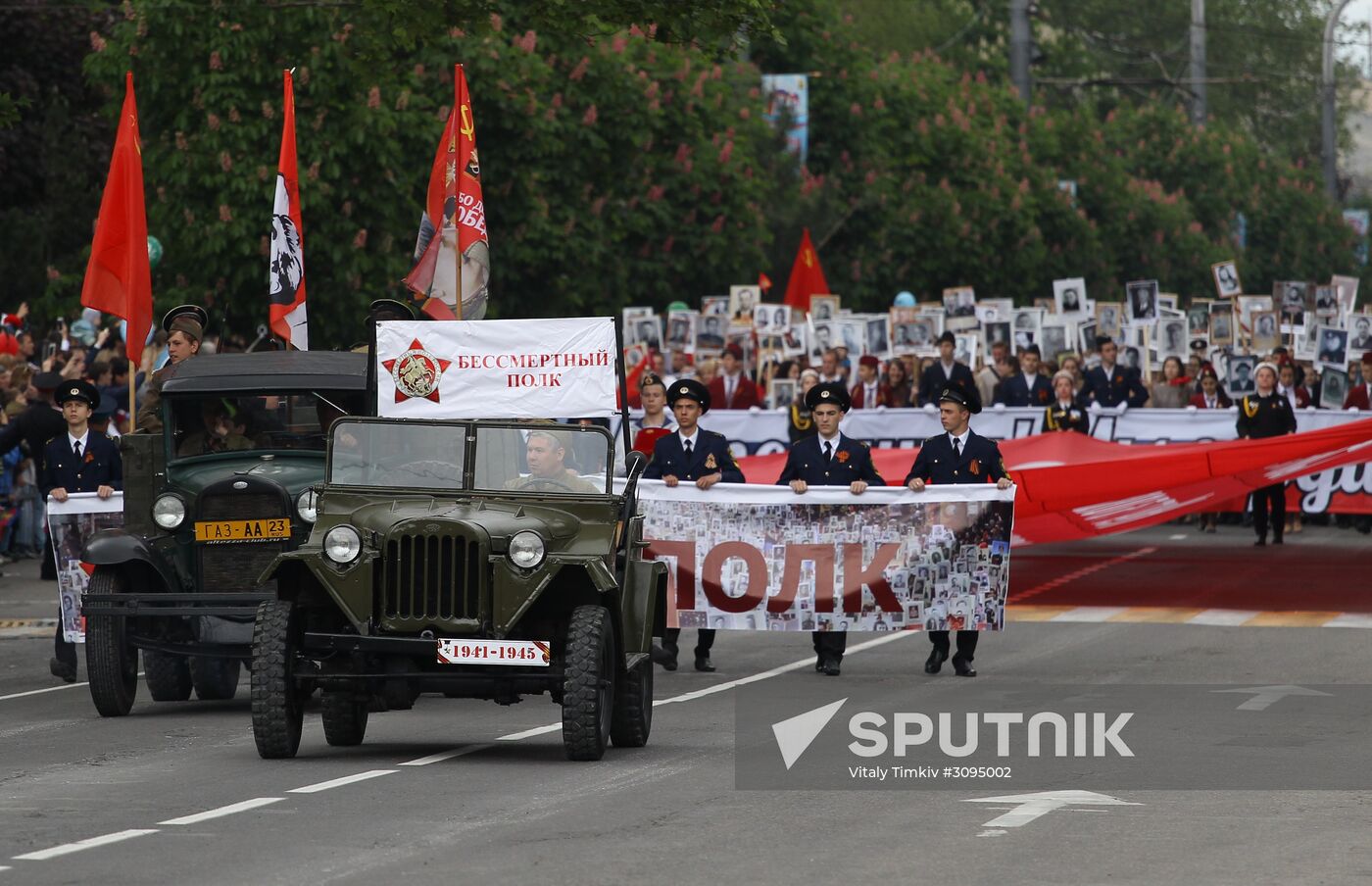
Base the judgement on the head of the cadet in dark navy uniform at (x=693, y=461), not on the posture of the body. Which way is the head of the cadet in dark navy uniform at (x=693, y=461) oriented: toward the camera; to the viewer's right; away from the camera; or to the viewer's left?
toward the camera

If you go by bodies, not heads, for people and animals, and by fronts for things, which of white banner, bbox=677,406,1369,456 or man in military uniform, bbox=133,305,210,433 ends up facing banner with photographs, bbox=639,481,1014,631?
the white banner

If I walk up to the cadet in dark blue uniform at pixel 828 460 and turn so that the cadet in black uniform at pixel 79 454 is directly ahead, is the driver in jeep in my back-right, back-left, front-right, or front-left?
front-left

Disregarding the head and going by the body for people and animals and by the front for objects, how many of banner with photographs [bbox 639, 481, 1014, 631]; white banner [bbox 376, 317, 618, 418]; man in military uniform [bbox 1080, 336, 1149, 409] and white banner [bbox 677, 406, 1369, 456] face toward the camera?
4

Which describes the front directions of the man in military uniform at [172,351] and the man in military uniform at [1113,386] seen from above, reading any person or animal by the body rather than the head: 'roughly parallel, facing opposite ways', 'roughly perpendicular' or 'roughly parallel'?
roughly parallel

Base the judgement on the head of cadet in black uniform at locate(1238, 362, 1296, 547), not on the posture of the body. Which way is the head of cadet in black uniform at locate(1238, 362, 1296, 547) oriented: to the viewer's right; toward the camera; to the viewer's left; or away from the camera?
toward the camera

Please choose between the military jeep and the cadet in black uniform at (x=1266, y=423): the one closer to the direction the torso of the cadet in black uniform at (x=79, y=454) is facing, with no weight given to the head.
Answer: the military jeep

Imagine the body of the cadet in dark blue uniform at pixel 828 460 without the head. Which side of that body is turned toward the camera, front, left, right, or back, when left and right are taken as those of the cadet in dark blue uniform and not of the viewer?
front

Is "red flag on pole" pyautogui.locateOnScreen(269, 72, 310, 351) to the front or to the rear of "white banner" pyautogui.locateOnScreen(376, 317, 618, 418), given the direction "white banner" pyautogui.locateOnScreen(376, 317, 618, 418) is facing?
to the rear

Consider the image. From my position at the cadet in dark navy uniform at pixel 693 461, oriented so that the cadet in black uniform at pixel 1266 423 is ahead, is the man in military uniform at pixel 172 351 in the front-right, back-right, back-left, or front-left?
back-left

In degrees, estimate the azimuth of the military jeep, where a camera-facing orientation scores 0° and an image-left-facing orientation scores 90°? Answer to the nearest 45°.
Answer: approximately 0°

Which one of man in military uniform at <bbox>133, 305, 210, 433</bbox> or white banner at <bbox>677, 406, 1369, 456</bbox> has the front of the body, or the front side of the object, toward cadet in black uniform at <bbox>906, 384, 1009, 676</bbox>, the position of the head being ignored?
the white banner

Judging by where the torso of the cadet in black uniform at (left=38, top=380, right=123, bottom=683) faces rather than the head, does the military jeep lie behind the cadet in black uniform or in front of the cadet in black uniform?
in front

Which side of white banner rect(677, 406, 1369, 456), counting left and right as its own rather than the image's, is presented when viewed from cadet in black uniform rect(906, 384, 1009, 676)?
front

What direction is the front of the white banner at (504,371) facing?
toward the camera

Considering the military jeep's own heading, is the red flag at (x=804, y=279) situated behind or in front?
behind

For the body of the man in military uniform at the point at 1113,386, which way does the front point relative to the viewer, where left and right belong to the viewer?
facing the viewer
